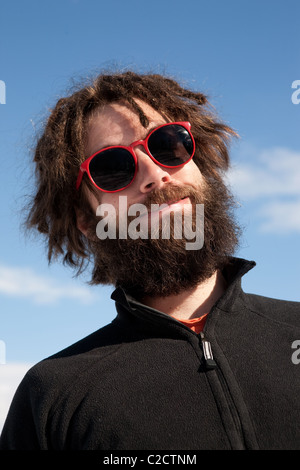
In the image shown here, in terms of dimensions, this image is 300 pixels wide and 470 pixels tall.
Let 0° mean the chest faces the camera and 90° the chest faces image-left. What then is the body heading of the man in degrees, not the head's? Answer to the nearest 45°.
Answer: approximately 315°

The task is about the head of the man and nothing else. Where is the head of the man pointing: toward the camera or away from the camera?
toward the camera
